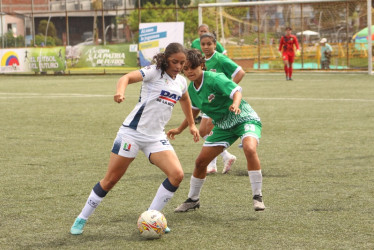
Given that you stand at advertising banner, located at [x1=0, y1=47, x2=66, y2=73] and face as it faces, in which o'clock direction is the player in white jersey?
The player in white jersey is roughly at 12 o'clock from the advertising banner.

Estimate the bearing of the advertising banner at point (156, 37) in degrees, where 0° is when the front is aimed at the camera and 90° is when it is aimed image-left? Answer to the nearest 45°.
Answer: approximately 0°

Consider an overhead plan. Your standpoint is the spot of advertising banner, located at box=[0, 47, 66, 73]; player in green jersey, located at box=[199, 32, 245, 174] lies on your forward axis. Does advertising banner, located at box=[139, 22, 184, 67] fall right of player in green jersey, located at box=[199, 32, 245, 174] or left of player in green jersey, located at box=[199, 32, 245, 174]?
left

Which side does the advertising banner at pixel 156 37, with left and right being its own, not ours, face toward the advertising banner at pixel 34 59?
right

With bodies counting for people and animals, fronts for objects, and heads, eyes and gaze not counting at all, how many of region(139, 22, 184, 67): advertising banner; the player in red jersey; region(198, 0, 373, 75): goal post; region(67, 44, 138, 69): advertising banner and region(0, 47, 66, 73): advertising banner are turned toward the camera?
5

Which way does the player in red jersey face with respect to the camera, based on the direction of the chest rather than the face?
toward the camera

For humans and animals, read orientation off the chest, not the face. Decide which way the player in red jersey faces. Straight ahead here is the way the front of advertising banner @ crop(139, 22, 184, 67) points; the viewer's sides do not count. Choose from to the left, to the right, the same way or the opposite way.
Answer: the same way

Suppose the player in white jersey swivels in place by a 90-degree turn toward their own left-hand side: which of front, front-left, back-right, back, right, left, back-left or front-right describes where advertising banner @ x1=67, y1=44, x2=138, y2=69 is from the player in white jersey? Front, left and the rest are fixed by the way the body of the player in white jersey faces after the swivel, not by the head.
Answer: front-left

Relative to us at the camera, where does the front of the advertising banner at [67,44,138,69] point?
facing the viewer

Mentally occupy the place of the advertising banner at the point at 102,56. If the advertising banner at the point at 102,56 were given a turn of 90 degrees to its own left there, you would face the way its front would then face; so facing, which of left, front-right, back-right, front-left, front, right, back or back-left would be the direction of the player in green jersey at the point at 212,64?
right

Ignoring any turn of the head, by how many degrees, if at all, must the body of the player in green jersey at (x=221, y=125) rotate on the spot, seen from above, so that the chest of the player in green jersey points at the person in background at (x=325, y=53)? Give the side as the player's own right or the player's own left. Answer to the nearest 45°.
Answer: approximately 135° to the player's own right

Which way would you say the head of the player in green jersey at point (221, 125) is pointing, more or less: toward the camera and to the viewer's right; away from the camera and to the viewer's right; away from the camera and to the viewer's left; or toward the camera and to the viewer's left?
toward the camera and to the viewer's left

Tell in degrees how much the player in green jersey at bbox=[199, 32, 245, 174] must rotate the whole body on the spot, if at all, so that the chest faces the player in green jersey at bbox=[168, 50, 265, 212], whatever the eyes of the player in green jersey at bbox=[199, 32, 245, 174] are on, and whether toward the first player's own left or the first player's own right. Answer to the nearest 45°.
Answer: approximately 45° to the first player's own left

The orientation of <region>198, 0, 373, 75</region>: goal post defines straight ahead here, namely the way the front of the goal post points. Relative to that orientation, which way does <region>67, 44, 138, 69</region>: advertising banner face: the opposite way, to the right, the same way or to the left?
the same way

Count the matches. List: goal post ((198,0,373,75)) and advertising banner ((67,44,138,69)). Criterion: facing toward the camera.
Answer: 2

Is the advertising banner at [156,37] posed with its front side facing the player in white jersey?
yes
